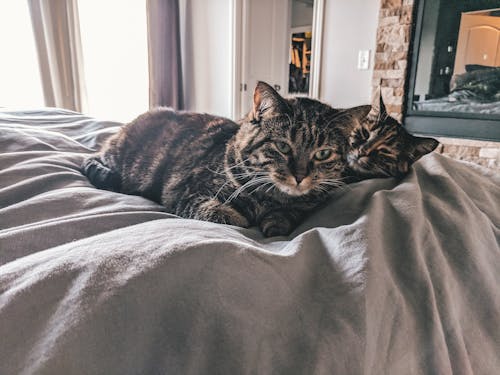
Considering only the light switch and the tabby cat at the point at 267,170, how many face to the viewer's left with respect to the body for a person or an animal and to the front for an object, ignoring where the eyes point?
0

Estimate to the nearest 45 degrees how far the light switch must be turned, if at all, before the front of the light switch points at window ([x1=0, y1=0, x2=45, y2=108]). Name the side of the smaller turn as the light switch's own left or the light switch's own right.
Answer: approximately 90° to the light switch's own right

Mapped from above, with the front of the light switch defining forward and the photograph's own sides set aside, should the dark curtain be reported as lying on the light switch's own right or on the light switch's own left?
on the light switch's own right

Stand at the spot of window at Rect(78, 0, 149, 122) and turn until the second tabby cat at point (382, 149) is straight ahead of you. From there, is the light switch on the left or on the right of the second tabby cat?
left

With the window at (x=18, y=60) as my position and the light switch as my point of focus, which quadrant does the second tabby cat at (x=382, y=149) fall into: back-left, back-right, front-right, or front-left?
front-right

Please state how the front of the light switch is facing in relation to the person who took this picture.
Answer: facing the viewer

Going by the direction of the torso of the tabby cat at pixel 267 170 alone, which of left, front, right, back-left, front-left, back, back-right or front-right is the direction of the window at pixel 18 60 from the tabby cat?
back

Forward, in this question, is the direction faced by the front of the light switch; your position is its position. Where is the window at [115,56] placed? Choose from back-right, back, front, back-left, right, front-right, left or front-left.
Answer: right

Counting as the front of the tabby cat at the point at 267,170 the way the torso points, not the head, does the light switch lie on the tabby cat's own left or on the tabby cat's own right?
on the tabby cat's own left

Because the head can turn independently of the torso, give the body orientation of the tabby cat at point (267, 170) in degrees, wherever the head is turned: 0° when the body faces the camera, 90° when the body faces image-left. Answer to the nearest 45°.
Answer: approximately 315°

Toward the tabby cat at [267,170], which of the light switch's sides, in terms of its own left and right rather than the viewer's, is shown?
front
